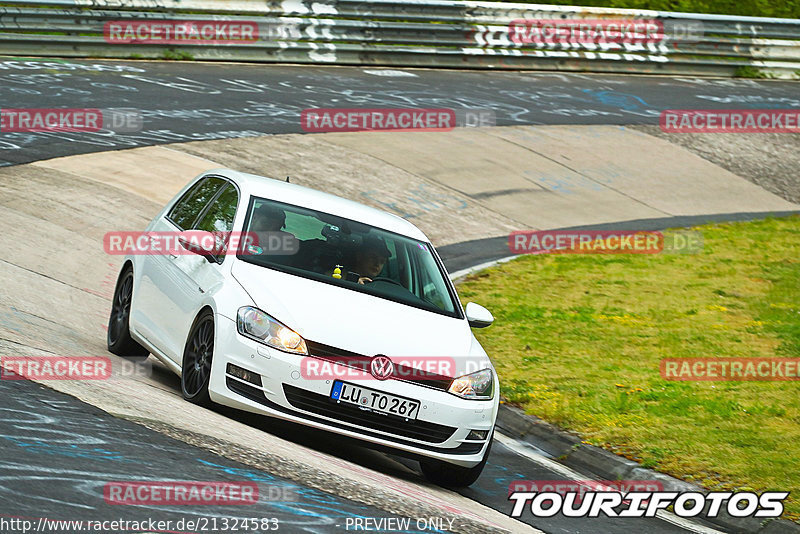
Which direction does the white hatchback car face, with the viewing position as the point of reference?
facing the viewer and to the right of the viewer

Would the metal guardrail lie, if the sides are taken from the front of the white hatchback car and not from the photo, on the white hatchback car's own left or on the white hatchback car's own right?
on the white hatchback car's own left

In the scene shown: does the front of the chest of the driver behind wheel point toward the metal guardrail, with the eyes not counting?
no

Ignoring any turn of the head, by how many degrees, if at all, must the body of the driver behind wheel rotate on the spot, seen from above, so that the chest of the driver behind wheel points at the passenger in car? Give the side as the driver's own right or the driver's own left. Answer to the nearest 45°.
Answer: approximately 135° to the driver's own right

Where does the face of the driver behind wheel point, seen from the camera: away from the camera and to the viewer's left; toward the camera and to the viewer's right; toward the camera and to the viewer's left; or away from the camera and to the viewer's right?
toward the camera and to the viewer's right
